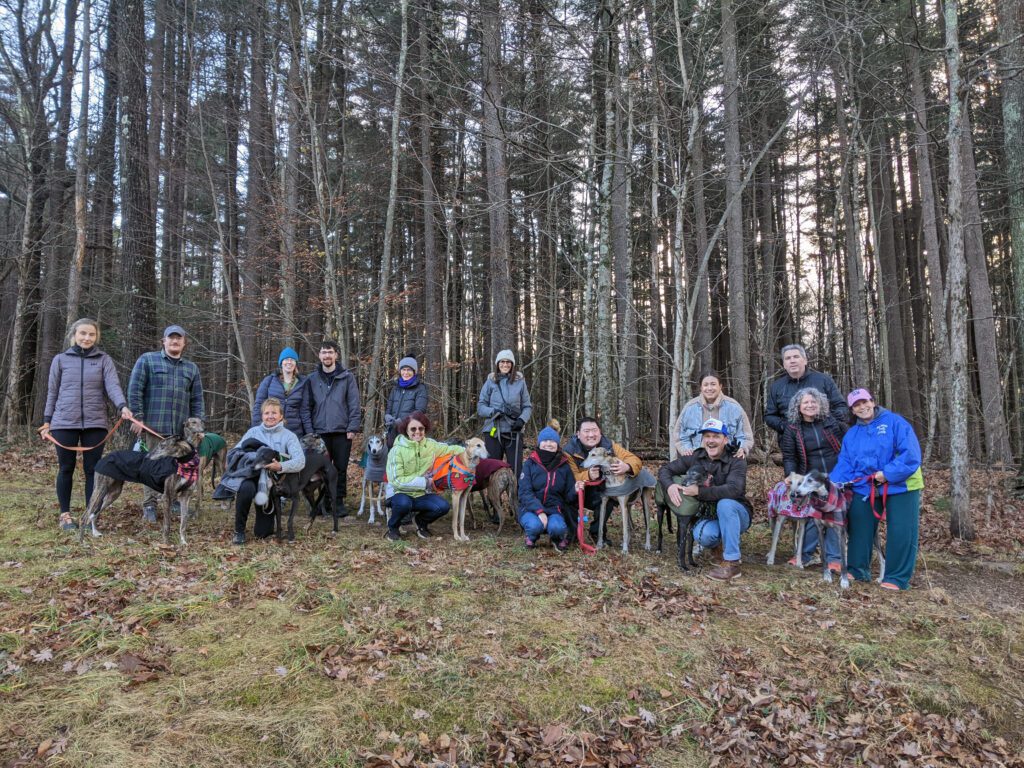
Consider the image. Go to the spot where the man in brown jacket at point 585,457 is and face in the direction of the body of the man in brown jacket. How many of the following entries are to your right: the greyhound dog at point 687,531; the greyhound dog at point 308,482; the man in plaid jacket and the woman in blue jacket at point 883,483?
2

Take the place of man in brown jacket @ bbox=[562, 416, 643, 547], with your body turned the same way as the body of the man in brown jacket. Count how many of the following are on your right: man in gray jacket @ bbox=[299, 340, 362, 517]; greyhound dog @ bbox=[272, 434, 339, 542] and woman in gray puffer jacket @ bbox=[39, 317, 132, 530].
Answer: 3

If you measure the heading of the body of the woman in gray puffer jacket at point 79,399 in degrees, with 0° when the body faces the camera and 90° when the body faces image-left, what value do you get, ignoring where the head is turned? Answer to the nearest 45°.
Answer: approximately 0°

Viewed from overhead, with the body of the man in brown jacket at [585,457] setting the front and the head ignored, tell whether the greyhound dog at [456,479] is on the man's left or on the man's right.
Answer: on the man's right

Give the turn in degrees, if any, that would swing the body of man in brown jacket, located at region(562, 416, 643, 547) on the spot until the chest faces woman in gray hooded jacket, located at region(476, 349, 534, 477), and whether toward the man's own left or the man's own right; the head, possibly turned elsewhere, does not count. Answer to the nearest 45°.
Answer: approximately 135° to the man's own right

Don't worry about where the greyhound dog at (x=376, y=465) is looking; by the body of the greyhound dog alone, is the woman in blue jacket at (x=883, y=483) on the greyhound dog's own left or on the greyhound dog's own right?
on the greyhound dog's own left

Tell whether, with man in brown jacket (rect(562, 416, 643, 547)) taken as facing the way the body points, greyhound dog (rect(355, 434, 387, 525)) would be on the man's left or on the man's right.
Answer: on the man's right
